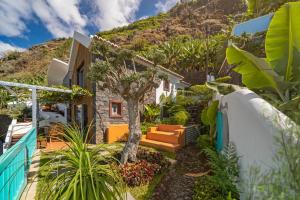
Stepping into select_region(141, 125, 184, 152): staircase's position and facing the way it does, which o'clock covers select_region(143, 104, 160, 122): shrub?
The shrub is roughly at 4 o'clock from the staircase.

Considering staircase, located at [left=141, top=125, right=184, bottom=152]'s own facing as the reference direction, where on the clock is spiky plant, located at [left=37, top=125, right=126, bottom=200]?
The spiky plant is roughly at 11 o'clock from the staircase.

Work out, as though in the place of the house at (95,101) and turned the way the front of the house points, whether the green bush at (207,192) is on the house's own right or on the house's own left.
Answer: on the house's own left

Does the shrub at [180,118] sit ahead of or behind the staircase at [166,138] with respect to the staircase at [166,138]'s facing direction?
behind

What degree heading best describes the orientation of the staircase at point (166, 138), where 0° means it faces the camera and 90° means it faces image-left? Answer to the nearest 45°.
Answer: approximately 45°

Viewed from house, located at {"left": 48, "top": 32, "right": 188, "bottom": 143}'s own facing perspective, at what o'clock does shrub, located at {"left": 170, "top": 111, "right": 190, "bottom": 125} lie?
The shrub is roughly at 8 o'clock from the house.

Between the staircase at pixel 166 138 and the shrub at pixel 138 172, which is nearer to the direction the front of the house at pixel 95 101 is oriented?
the shrub

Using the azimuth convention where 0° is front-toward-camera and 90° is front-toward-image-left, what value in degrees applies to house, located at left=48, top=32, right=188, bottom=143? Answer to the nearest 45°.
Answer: approximately 45°
